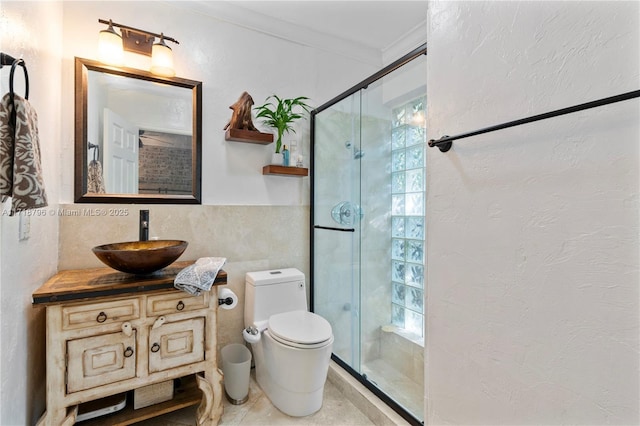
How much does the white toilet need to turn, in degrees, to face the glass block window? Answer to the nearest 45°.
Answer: approximately 45° to its left

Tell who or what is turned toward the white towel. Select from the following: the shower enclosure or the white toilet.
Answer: the shower enclosure

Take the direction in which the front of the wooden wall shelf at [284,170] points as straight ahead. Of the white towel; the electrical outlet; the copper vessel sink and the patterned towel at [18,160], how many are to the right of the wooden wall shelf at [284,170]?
4

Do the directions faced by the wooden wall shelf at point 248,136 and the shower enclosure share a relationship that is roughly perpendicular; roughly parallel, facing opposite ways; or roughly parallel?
roughly perpendicular

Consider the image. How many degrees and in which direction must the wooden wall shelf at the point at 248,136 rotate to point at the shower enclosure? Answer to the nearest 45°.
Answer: approximately 45° to its left

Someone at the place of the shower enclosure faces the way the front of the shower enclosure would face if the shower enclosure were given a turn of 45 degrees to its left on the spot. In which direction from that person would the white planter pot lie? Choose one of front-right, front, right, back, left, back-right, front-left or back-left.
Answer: right

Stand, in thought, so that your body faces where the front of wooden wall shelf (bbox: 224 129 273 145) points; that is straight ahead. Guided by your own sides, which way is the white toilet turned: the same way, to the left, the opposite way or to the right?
the same way

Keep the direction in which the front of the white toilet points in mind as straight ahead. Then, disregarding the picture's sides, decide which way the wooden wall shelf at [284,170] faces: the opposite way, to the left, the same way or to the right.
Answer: the same way

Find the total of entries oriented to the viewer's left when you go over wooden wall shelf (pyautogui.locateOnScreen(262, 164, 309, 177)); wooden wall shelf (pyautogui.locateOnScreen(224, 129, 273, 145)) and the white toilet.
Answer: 0

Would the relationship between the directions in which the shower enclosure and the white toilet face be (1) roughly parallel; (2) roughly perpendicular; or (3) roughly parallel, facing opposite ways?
roughly perpendicular

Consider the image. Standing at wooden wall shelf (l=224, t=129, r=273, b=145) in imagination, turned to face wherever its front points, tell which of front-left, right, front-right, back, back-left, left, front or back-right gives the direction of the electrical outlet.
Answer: right

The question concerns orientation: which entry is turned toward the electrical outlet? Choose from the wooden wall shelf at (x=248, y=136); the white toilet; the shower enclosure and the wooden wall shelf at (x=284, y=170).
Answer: the shower enclosure

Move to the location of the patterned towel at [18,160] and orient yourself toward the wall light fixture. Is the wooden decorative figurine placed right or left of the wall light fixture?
right

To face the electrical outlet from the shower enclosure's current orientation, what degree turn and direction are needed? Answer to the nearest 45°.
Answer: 0° — it already faces it

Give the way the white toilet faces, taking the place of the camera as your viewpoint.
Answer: facing the viewer and to the right of the viewer

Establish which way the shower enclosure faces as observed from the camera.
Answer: facing the viewer and to the left of the viewer
